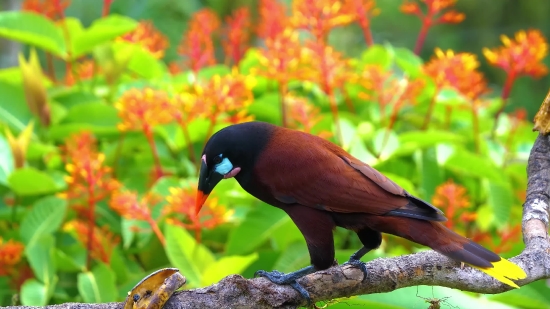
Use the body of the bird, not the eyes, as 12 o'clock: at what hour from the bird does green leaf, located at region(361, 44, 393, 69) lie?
The green leaf is roughly at 3 o'clock from the bird.

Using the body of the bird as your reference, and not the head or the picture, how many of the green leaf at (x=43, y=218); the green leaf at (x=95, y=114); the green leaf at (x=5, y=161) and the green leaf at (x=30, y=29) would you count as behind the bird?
0

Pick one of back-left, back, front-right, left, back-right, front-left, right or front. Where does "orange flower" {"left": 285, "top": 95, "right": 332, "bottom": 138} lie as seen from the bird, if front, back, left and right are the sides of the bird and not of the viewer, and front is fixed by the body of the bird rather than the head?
right

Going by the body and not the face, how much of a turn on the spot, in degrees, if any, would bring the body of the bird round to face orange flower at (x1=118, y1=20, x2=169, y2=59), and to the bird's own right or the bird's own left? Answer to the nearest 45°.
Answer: approximately 45° to the bird's own right

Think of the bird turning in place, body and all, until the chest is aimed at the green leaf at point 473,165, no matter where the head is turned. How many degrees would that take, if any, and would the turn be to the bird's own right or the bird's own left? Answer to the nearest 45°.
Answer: approximately 135° to the bird's own right

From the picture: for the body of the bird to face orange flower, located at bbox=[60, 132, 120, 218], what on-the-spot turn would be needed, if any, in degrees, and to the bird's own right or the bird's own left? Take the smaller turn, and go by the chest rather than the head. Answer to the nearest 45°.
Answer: approximately 45° to the bird's own right

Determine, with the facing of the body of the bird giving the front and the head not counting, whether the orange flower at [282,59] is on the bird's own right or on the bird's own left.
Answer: on the bird's own right

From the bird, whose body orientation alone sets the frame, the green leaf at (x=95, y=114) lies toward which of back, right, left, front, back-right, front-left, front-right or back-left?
front-right

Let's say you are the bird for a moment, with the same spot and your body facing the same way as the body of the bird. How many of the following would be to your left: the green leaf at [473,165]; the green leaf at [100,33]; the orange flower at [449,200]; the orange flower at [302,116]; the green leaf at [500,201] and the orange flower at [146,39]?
0

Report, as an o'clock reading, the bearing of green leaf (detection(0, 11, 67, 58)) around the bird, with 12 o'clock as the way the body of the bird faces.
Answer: The green leaf is roughly at 1 o'clock from the bird.

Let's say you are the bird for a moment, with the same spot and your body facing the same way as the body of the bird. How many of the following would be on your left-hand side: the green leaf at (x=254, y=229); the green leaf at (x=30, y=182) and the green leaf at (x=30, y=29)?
0

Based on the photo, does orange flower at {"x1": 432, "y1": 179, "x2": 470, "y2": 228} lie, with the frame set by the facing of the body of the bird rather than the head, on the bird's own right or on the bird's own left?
on the bird's own right

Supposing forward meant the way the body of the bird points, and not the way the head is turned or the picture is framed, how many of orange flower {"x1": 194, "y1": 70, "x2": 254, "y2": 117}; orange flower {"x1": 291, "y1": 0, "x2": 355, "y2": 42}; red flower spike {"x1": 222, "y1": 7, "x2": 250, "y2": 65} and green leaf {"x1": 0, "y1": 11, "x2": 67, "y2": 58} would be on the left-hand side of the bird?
0

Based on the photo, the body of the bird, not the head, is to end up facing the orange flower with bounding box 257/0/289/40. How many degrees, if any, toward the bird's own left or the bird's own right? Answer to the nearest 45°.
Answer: approximately 90° to the bird's own right

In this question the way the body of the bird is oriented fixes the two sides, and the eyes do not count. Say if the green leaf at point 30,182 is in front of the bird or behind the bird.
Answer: in front

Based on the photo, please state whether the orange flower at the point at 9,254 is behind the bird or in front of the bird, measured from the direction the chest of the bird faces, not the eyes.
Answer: in front

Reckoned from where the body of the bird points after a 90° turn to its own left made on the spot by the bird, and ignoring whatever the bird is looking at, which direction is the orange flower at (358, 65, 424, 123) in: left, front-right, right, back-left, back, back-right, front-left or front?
back

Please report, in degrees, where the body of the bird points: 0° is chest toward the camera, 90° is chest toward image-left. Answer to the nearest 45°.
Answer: approximately 90°
